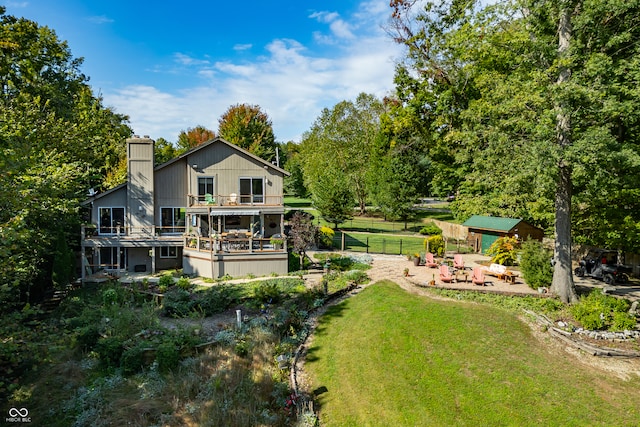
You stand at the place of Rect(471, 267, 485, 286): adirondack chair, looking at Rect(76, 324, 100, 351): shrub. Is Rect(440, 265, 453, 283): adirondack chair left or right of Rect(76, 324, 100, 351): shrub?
right

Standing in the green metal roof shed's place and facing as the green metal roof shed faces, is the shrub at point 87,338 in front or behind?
in front

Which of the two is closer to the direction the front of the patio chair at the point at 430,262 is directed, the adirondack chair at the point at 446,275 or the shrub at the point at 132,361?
the adirondack chair

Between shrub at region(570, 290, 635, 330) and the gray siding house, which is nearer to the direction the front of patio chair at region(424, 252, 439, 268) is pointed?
the shrub

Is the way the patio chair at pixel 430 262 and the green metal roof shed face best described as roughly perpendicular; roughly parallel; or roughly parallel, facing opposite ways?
roughly perpendicular

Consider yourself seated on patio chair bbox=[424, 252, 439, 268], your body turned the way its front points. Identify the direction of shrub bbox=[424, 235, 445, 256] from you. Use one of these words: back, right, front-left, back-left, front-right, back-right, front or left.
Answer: back-left

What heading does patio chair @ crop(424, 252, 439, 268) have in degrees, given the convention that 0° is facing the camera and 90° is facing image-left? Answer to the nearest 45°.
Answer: approximately 315°

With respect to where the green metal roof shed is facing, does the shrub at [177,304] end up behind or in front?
in front
